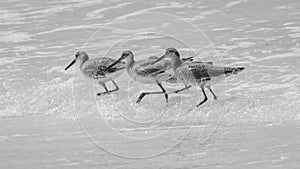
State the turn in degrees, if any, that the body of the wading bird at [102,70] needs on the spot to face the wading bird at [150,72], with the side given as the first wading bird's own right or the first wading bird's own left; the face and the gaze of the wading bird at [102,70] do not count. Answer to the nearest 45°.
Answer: approximately 135° to the first wading bird's own left

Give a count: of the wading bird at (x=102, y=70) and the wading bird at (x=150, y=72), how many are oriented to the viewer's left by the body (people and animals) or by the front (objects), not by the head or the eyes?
2

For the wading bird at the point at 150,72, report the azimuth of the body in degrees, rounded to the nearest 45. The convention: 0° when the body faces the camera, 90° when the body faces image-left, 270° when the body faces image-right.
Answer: approximately 90°

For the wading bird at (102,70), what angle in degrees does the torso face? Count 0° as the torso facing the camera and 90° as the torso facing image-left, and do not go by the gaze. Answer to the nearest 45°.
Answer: approximately 90°
